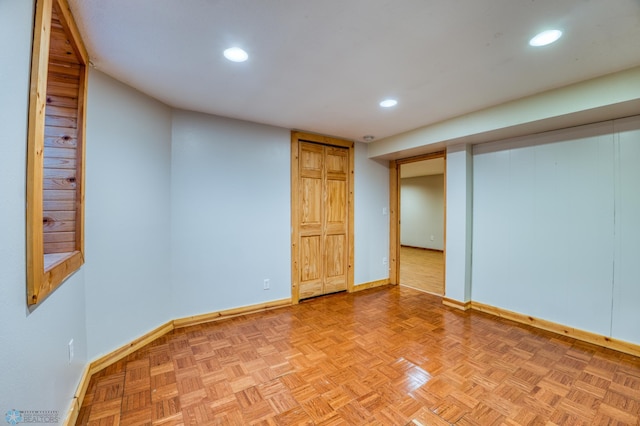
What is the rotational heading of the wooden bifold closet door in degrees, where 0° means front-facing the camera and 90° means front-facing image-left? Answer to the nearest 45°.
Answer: approximately 315°
